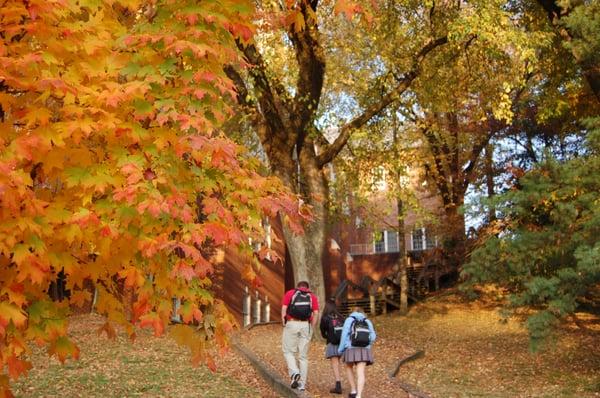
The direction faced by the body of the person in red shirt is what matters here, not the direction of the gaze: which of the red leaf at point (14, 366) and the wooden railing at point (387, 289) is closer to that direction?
the wooden railing

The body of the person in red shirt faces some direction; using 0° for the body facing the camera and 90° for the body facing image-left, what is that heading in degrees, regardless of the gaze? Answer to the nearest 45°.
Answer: approximately 180°

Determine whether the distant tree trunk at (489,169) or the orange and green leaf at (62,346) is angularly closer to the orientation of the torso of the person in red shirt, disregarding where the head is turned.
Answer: the distant tree trunk

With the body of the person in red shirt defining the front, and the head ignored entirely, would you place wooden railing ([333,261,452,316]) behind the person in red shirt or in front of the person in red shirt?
in front

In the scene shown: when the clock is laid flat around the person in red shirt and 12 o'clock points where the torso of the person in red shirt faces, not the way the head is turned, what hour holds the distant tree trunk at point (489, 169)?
The distant tree trunk is roughly at 1 o'clock from the person in red shirt.

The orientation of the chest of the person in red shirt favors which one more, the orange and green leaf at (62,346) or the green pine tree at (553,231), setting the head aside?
the green pine tree

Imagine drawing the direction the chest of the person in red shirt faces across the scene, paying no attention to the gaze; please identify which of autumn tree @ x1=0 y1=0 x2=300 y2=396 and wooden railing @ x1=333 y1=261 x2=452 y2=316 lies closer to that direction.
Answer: the wooden railing

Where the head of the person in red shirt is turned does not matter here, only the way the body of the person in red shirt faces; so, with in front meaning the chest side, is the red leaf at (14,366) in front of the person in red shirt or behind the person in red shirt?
behind
